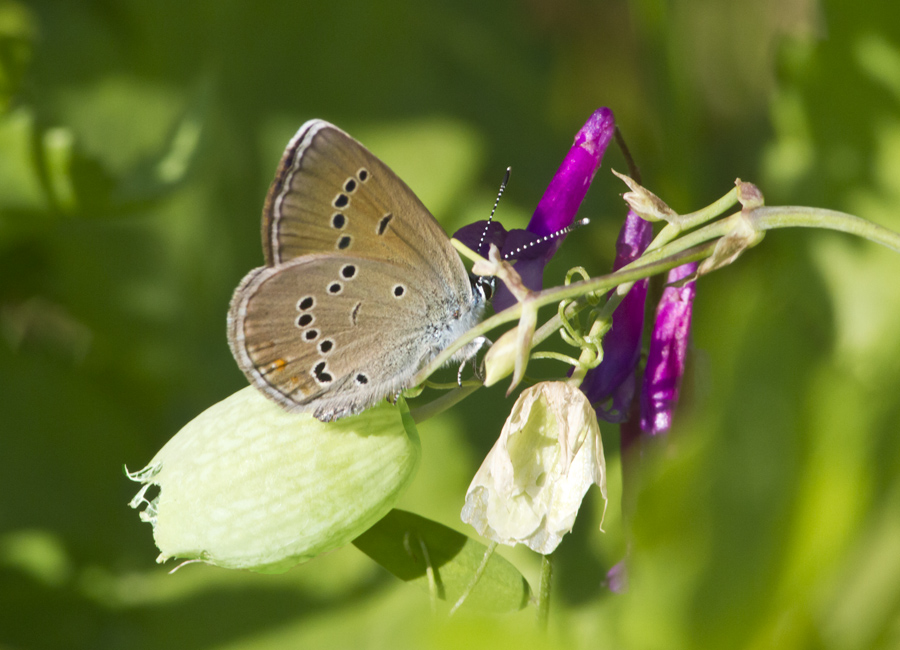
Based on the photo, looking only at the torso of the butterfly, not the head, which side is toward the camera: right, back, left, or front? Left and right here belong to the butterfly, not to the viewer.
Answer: right
